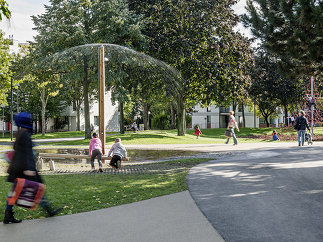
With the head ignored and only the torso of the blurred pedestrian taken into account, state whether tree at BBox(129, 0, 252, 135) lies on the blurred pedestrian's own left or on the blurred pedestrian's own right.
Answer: on the blurred pedestrian's own left

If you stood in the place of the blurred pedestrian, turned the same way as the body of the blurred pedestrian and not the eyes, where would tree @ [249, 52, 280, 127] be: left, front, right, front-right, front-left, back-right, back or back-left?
front-left

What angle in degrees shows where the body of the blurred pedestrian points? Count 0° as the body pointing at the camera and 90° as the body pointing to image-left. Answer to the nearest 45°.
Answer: approximately 270°

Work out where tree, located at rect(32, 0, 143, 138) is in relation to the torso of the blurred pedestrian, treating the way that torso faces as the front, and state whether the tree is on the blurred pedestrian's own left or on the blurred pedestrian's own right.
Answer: on the blurred pedestrian's own left

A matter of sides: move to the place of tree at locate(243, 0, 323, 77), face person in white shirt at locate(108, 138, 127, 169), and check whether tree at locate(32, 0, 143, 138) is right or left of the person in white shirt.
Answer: right

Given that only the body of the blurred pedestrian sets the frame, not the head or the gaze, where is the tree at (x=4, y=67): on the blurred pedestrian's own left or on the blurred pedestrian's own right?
on the blurred pedestrian's own left
